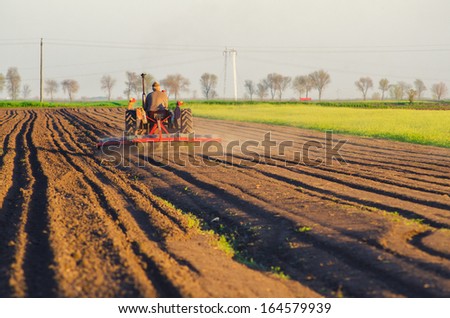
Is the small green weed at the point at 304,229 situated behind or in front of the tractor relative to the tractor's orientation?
behind

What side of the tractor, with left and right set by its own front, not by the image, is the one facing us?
back

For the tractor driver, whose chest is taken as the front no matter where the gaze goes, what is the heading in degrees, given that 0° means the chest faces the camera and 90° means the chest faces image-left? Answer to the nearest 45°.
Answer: approximately 180°

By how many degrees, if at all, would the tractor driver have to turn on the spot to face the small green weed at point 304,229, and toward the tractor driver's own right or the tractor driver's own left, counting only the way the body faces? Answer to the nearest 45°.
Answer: approximately 180°
